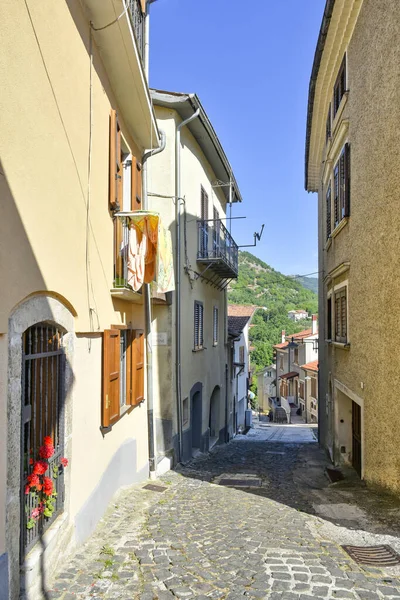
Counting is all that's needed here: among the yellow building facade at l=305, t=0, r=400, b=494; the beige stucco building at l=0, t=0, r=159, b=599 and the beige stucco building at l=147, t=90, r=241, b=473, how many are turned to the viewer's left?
1

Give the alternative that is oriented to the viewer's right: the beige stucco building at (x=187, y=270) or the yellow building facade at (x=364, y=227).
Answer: the beige stucco building

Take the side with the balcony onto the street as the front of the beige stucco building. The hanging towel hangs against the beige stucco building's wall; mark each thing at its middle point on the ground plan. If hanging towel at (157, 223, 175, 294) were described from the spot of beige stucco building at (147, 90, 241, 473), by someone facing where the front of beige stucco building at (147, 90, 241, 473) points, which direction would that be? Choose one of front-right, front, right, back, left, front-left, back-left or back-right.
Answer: right

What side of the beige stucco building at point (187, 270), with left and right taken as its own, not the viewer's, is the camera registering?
right

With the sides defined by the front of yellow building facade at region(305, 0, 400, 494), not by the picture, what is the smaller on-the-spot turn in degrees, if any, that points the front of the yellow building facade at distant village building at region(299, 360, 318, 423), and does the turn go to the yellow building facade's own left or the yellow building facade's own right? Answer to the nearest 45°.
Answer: approximately 90° to the yellow building facade's own right

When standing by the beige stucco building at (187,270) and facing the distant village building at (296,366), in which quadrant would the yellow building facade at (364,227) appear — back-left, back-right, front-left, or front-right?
back-right

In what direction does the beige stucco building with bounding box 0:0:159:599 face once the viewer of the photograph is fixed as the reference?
facing to the right of the viewer

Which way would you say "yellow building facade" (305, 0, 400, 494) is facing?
to the viewer's left

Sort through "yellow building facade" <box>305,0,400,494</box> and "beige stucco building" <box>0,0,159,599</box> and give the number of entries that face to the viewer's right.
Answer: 1

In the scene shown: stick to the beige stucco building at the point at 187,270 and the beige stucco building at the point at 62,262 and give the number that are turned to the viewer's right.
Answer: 2

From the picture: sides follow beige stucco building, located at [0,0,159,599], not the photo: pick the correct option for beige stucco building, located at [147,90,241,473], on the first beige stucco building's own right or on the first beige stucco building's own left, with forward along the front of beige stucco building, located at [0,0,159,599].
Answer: on the first beige stucco building's own left

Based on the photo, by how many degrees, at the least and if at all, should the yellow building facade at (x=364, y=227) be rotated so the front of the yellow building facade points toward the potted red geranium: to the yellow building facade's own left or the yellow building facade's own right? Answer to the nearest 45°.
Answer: approximately 45° to the yellow building facade's own left
